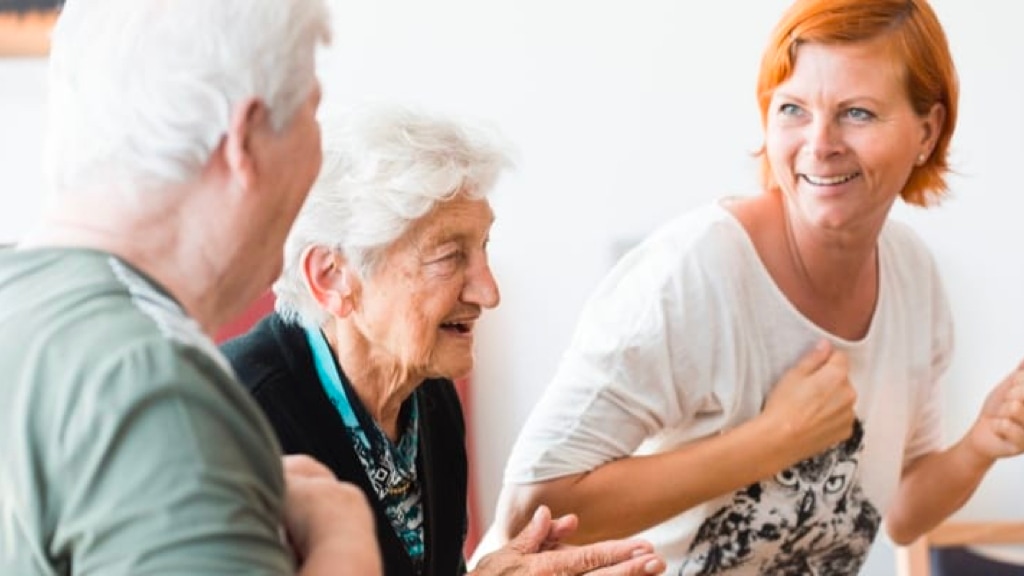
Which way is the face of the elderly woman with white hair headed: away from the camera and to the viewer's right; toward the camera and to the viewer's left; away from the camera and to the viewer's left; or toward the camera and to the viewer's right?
toward the camera and to the viewer's right

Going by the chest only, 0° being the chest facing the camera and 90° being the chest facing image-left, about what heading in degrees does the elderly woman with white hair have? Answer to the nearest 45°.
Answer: approximately 315°
